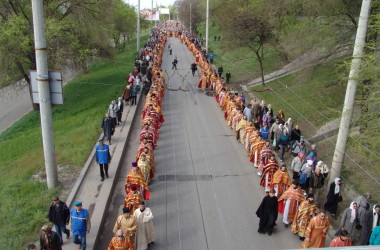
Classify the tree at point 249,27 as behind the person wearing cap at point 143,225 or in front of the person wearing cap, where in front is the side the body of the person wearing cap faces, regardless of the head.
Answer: behind

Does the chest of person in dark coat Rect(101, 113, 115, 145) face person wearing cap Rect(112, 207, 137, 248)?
yes

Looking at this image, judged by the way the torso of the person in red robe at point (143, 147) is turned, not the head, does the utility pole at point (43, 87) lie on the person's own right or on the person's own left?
on the person's own right

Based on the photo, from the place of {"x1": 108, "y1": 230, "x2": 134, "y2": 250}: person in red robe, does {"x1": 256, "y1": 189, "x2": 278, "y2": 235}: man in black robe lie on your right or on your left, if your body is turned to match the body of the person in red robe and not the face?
on your left

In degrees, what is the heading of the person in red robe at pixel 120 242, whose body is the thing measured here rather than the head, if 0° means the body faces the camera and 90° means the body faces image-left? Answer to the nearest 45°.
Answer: approximately 0°

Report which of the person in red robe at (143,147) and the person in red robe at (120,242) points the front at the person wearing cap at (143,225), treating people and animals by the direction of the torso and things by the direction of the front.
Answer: the person in red robe at (143,147)

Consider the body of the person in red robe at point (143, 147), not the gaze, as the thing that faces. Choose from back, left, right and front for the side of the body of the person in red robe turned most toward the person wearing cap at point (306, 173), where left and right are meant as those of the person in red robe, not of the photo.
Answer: left

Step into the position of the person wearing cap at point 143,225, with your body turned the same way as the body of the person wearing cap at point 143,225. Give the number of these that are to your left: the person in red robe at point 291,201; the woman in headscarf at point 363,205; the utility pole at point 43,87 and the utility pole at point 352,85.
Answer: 3

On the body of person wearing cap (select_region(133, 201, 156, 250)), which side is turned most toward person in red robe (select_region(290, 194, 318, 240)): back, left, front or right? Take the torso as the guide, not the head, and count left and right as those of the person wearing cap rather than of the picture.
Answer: left

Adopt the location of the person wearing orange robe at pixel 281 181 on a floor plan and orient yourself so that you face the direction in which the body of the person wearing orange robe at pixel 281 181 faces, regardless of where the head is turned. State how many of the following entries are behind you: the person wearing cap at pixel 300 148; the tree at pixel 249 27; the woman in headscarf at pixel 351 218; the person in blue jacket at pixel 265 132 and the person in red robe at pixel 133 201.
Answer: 3

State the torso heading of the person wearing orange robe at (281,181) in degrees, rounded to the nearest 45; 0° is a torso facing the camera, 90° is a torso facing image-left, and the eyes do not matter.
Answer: approximately 0°
